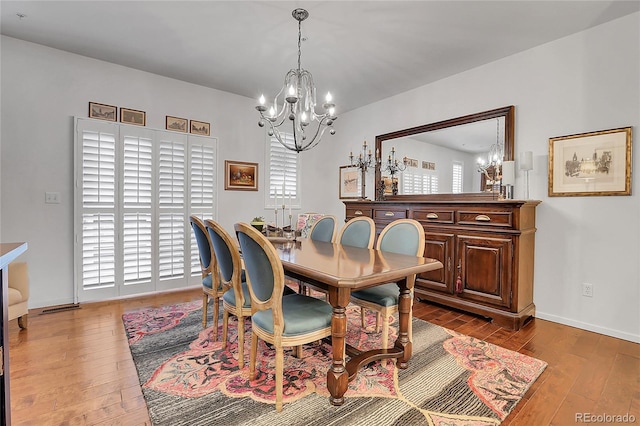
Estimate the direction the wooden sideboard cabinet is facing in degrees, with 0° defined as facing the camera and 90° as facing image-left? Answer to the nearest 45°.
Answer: approximately 45°

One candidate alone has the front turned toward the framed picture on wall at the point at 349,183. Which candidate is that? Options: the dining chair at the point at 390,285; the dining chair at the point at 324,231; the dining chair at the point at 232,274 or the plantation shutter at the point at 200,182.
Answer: the dining chair at the point at 232,274

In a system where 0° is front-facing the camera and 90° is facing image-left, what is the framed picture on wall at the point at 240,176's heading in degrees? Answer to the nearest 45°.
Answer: approximately 315°

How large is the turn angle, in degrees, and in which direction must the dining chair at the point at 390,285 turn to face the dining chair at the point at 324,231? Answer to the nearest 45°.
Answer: approximately 90° to its right

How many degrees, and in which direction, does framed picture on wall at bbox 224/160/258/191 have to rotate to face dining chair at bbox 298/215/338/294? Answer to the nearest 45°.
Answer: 0° — it already faces it

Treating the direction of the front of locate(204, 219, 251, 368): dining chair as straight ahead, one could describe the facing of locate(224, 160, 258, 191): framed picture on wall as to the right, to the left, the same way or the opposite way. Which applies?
to the right

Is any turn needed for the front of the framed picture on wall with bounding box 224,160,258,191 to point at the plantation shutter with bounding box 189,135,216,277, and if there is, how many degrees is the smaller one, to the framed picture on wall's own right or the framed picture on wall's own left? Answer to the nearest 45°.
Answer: approximately 90° to the framed picture on wall's own right

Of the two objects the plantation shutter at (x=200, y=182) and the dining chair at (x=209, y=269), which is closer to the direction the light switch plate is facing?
the dining chair

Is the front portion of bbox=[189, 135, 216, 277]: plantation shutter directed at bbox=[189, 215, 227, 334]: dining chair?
yes

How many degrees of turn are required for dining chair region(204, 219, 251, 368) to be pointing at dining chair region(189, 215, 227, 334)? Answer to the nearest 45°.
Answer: approximately 45° to its left
